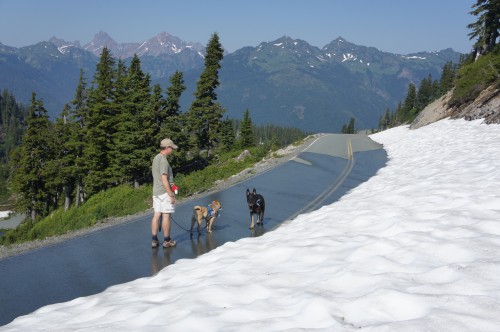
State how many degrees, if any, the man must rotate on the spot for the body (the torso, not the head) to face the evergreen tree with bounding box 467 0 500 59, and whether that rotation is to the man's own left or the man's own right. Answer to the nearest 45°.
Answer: approximately 45° to the man's own left

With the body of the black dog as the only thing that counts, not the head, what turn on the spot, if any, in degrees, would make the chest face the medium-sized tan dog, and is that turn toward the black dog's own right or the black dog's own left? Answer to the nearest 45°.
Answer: approximately 45° to the black dog's own right

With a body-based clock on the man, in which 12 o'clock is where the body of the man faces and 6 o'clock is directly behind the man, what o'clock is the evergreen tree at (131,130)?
The evergreen tree is roughly at 9 o'clock from the man.

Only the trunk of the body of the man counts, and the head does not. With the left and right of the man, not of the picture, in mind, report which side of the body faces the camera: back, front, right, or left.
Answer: right

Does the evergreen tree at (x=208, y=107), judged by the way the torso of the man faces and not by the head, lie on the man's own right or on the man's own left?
on the man's own left

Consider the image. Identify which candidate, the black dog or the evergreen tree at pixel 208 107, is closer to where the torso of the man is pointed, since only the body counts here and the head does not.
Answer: the black dog

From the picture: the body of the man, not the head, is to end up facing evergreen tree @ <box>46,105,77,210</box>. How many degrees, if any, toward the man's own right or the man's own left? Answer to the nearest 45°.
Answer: approximately 90° to the man's own left

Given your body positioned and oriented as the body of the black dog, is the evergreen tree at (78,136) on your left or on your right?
on your right
